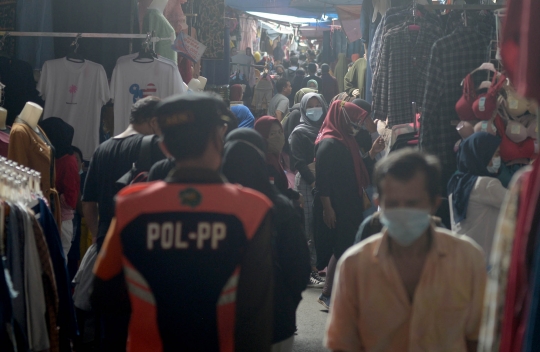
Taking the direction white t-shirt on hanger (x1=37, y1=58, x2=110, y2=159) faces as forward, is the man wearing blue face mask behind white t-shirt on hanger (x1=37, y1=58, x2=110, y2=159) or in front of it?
in front

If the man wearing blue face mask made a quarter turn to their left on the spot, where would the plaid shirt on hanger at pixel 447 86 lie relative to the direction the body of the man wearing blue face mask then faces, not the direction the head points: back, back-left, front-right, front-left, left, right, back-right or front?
left

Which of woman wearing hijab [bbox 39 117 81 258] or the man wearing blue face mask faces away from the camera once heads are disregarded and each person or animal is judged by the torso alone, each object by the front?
the woman wearing hijab

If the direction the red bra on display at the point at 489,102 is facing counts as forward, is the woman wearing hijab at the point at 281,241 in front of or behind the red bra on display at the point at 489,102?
in front

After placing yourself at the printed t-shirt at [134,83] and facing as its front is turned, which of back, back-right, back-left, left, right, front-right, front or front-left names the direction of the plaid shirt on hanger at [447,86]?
front-left
